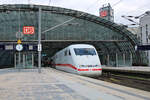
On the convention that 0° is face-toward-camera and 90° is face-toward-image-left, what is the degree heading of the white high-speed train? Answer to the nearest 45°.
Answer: approximately 315°
